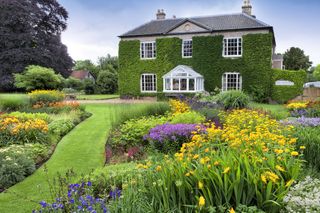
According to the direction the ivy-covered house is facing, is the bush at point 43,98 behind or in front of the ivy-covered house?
in front

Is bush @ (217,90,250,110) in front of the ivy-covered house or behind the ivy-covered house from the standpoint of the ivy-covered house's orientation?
in front

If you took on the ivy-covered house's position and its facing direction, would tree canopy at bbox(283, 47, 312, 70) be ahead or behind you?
behind

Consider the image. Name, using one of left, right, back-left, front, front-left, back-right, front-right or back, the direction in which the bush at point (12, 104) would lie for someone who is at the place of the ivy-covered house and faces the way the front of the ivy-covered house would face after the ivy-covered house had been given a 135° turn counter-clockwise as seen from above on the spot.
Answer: back

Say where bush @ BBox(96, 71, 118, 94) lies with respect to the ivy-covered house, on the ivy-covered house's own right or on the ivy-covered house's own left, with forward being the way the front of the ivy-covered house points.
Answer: on the ivy-covered house's own right

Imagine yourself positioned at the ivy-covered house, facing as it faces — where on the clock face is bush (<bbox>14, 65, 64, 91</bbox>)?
The bush is roughly at 2 o'clock from the ivy-covered house.

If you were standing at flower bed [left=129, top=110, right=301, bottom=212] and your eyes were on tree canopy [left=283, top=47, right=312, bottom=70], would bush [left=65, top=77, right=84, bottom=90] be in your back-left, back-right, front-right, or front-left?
front-left

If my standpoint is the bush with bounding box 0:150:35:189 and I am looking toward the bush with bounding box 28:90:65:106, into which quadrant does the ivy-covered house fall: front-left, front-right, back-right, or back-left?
front-right

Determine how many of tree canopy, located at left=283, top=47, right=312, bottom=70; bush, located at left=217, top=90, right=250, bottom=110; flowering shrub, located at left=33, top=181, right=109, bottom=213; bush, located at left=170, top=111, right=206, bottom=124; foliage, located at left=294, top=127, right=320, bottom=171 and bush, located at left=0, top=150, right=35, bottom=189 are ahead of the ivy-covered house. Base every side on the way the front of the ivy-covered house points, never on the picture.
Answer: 5

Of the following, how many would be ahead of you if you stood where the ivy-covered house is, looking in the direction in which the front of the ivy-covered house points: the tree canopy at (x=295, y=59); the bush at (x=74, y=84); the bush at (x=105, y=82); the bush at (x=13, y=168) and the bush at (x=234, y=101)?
2

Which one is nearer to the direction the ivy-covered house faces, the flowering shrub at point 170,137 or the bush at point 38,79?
the flowering shrub

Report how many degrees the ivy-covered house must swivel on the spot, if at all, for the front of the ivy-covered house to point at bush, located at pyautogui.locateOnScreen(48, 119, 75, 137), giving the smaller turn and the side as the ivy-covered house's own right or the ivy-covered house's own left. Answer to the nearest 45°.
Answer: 0° — it already faces it

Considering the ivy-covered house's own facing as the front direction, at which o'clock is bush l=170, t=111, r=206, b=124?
The bush is roughly at 12 o'clock from the ivy-covered house.

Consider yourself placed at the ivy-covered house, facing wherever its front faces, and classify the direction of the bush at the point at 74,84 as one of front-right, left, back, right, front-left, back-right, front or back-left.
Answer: back-right

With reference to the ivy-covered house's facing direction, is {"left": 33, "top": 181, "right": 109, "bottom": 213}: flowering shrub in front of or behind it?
in front

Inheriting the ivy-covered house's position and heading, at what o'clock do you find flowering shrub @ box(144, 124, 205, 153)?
The flowering shrub is roughly at 12 o'clock from the ivy-covered house.

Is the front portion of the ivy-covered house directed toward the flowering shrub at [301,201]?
yes

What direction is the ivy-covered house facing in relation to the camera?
toward the camera
